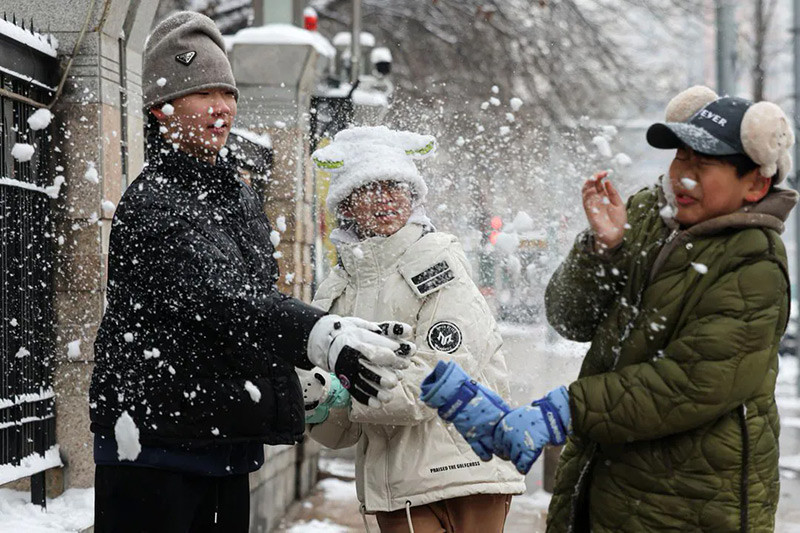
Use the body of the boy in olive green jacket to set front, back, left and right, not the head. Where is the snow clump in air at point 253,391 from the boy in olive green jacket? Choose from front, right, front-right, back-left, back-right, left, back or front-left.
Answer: front-right

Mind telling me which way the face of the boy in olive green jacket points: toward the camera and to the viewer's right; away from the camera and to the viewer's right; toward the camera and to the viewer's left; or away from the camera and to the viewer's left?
toward the camera and to the viewer's left

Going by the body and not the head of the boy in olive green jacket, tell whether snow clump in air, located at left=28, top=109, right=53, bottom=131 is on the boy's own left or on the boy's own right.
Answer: on the boy's own right

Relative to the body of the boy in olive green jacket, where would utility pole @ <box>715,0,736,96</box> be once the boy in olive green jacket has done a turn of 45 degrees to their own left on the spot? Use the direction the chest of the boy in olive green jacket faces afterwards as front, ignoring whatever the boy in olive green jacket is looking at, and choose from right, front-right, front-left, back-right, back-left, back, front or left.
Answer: back

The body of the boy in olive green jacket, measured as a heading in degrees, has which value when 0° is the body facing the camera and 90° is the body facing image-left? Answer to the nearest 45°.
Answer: approximately 45°

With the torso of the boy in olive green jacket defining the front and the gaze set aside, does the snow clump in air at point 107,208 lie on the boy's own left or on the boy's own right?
on the boy's own right

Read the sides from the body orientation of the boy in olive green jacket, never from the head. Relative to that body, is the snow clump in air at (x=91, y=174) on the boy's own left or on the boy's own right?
on the boy's own right
